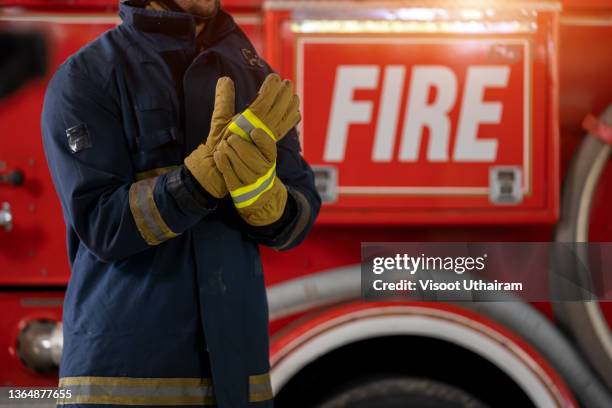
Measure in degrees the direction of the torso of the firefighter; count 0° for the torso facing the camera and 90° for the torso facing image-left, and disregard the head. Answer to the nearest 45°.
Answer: approximately 315°
